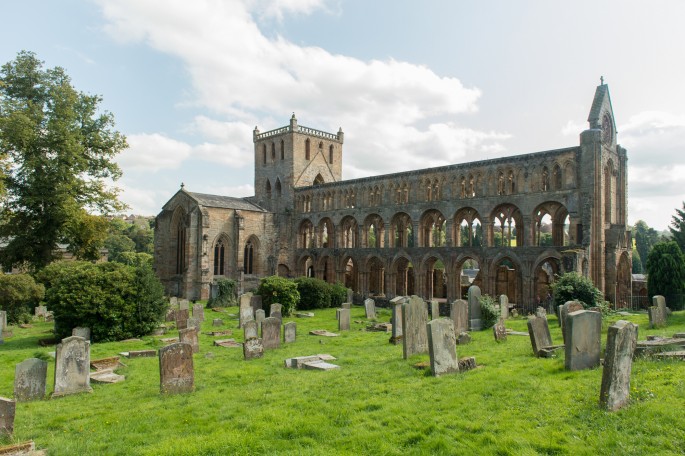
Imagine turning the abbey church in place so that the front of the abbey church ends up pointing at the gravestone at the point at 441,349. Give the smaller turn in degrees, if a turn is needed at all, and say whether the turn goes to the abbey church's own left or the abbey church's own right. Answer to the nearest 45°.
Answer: approximately 45° to the abbey church's own right

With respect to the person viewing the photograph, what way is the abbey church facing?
facing the viewer and to the right of the viewer

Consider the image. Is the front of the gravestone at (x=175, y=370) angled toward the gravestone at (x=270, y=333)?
no

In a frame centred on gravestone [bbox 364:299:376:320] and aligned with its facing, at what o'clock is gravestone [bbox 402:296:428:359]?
gravestone [bbox 402:296:428:359] is roughly at 12 o'clock from gravestone [bbox 364:299:376:320].

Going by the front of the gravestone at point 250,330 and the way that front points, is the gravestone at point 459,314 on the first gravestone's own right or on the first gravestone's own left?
on the first gravestone's own left

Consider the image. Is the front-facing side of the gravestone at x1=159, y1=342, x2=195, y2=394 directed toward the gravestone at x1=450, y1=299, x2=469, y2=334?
no

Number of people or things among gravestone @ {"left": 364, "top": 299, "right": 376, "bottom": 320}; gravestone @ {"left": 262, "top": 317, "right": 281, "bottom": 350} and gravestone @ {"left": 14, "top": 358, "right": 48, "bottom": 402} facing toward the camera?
3

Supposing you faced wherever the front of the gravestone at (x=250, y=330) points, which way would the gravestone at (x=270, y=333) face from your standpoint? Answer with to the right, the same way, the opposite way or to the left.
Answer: the same way

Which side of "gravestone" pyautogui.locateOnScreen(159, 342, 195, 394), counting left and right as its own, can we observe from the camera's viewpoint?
front

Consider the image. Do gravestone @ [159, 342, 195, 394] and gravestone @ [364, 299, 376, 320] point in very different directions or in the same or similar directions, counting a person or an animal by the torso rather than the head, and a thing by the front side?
same or similar directions

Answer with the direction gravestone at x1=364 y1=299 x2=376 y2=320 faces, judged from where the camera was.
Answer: facing the viewer

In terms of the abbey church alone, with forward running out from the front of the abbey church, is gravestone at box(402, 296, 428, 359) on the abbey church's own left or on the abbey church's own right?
on the abbey church's own right

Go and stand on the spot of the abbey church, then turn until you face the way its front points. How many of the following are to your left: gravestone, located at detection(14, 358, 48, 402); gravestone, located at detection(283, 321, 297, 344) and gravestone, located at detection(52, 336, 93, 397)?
0

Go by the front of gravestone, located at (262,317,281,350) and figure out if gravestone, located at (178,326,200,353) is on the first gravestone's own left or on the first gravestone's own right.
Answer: on the first gravestone's own right
